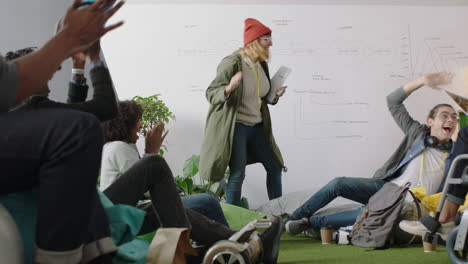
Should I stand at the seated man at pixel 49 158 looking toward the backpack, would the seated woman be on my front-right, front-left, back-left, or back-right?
front-left

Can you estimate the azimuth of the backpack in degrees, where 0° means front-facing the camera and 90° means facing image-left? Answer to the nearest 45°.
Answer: approximately 45°

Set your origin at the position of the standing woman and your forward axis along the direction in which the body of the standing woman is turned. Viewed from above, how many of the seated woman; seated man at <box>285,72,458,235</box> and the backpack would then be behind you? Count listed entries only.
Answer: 0

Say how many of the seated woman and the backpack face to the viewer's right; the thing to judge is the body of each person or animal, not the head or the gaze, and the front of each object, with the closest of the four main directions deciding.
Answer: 1

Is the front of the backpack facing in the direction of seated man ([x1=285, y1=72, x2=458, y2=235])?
no

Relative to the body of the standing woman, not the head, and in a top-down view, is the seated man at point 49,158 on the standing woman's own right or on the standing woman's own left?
on the standing woman's own right

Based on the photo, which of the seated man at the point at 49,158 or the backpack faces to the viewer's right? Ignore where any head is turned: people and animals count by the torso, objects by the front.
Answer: the seated man

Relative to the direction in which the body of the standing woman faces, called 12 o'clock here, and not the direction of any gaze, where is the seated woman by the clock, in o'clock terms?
The seated woman is roughly at 2 o'clock from the standing woman.

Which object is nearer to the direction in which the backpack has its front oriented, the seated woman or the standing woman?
the seated woman

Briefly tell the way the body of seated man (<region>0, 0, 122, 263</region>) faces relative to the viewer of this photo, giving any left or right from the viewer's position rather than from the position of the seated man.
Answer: facing to the right of the viewer

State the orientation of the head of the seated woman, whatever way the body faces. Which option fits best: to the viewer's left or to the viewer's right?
to the viewer's right

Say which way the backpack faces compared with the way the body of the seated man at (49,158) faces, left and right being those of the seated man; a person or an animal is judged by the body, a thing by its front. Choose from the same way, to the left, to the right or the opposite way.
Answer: the opposite way

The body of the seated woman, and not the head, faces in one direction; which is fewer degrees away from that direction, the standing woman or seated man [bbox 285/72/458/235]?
the seated man
